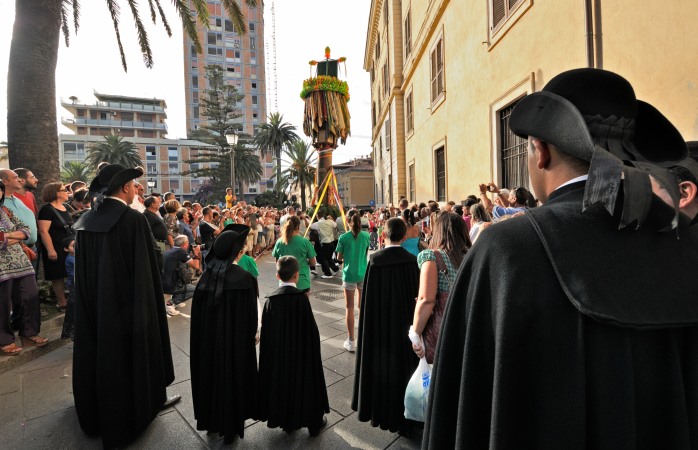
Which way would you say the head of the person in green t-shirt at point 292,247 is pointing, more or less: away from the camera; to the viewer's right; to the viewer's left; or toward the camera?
away from the camera

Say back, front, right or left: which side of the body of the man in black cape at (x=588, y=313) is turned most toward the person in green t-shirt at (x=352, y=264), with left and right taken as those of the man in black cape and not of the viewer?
front

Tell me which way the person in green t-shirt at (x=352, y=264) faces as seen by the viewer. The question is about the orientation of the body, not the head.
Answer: away from the camera

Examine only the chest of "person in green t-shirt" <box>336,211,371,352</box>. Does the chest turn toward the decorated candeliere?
yes

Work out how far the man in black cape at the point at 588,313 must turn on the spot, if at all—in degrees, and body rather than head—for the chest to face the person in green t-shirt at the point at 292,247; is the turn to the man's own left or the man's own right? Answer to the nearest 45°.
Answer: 0° — they already face them

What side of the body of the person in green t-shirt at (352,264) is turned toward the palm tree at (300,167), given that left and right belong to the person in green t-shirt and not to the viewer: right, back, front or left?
front

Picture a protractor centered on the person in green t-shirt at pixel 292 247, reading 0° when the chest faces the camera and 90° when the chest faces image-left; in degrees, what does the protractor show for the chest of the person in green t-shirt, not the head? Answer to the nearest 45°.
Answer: approximately 180°

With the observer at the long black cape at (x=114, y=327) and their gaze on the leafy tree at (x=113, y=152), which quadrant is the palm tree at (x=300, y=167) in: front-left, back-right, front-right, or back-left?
front-right

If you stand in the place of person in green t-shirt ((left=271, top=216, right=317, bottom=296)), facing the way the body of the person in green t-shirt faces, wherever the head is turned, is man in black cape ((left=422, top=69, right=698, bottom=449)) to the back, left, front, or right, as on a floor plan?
back

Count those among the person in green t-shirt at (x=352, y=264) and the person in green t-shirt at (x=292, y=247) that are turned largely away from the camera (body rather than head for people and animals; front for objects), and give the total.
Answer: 2

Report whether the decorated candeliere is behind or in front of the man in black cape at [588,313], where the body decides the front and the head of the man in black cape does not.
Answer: in front

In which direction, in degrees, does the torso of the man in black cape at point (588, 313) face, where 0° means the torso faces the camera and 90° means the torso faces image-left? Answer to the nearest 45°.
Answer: approximately 135°

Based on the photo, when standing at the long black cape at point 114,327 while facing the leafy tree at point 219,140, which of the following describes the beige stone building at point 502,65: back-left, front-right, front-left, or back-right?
front-right

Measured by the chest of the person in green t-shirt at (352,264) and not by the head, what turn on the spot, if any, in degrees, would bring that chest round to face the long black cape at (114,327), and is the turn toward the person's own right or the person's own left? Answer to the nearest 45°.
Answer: approximately 135° to the person's own left
